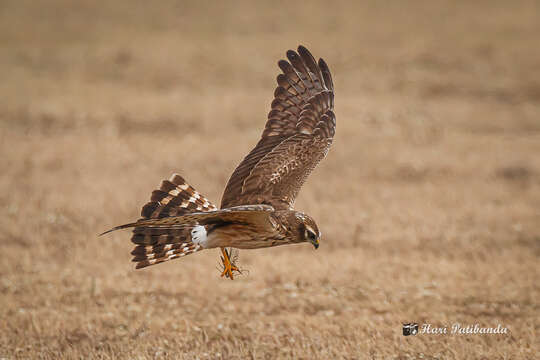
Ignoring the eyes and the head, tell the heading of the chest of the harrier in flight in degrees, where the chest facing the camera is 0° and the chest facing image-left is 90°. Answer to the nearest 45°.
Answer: approximately 270°
